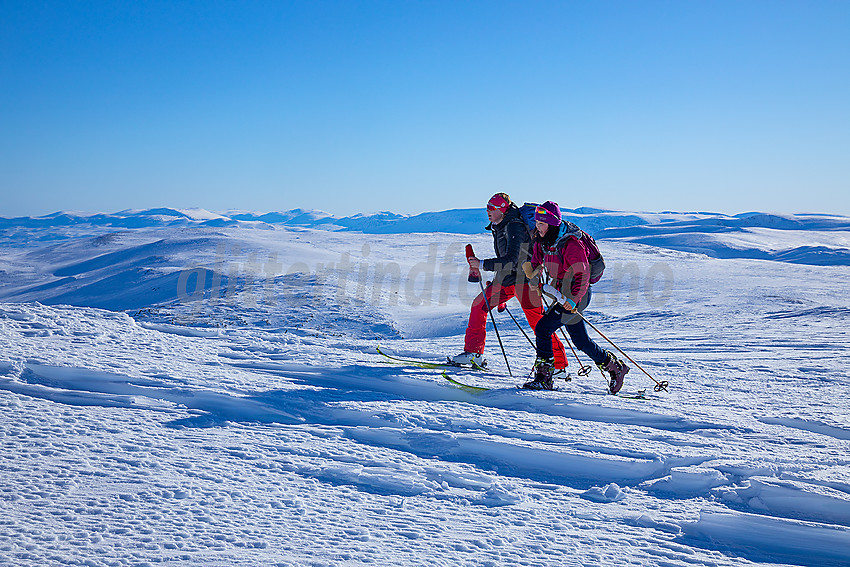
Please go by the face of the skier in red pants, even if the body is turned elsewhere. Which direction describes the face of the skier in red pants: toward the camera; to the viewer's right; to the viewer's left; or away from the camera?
to the viewer's left

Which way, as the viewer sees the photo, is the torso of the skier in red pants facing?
to the viewer's left
